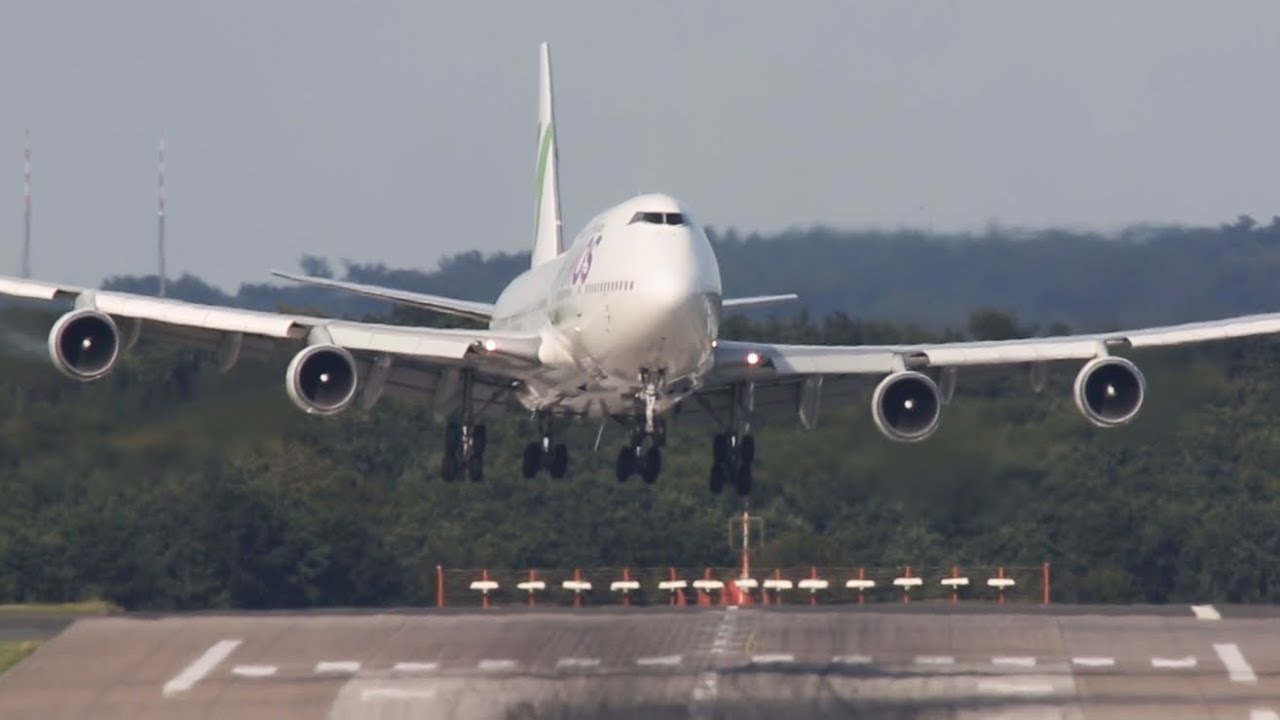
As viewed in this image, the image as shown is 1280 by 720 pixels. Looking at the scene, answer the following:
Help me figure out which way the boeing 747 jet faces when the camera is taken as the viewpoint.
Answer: facing the viewer
